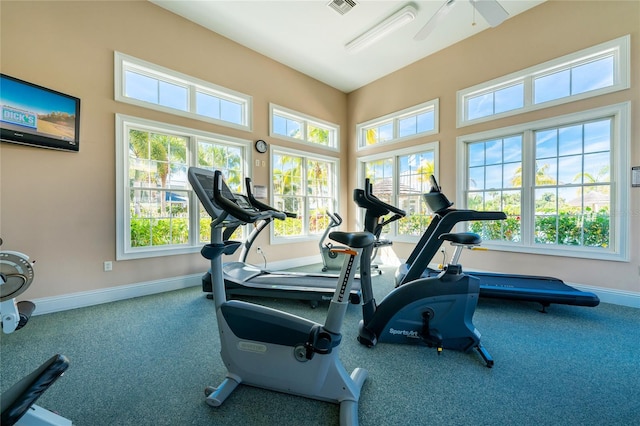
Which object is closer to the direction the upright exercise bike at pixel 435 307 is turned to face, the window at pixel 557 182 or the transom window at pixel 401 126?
the transom window

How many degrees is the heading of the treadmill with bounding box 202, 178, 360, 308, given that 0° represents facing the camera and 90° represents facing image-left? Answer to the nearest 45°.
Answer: approximately 90°

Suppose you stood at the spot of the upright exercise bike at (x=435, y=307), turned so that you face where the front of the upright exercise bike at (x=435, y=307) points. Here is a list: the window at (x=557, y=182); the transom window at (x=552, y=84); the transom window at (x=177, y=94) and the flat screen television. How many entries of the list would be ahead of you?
2

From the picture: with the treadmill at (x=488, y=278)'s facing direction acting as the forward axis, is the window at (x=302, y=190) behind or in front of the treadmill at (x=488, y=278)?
in front

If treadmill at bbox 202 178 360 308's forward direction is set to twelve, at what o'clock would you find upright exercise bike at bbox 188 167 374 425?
The upright exercise bike is roughly at 9 o'clock from the treadmill.

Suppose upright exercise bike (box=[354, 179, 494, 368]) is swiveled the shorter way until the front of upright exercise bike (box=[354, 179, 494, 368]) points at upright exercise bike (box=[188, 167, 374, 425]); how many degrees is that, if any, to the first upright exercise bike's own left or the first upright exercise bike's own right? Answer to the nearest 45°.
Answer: approximately 45° to the first upright exercise bike's own left

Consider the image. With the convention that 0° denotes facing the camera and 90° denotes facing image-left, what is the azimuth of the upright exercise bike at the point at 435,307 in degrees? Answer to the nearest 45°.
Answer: approximately 90°

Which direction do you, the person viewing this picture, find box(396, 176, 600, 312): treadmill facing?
facing to the left of the viewer

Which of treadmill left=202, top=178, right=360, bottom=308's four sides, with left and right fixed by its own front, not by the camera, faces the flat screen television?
front

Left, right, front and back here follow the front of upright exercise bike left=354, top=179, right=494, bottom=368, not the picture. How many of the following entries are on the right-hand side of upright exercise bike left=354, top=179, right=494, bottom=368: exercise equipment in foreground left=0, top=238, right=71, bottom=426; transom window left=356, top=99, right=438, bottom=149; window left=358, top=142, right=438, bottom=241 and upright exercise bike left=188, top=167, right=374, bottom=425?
2

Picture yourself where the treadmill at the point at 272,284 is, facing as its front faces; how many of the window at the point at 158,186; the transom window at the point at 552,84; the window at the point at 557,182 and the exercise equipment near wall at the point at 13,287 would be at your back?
2
